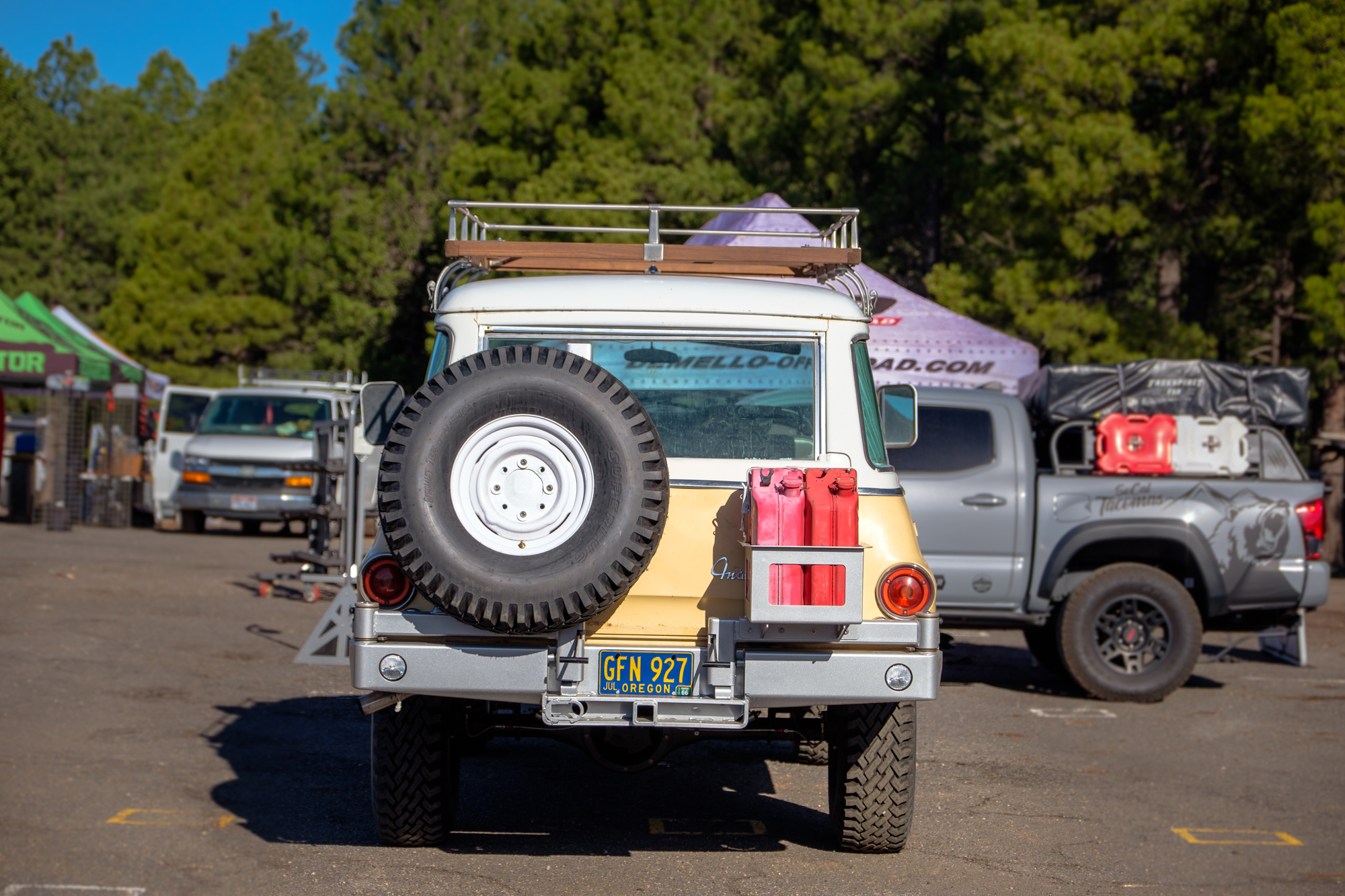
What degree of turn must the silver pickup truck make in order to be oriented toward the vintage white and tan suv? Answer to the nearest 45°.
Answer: approximately 90° to its left

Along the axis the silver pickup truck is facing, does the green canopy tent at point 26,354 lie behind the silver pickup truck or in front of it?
in front

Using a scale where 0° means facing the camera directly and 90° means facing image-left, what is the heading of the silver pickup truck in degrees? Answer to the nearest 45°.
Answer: approximately 90°

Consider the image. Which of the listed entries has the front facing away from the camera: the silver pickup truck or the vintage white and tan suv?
the vintage white and tan suv

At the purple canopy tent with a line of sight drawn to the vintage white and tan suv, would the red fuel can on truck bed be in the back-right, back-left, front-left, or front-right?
front-left

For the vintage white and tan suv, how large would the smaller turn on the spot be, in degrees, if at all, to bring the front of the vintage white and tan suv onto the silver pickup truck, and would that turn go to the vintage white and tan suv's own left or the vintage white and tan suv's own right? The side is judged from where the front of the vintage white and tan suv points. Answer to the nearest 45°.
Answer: approximately 45° to the vintage white and tan suv's own right

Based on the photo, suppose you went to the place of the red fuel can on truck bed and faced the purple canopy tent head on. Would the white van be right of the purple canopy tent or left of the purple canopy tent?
left

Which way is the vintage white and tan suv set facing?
away from the camera

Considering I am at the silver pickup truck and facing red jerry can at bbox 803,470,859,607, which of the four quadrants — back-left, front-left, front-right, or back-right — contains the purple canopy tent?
back-right

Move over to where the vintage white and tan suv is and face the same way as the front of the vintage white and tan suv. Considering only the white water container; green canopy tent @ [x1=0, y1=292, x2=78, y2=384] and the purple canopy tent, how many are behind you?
0

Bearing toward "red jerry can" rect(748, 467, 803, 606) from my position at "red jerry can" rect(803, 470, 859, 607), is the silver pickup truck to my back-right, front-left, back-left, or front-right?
back-right

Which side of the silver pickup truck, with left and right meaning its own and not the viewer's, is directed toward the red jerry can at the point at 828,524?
left

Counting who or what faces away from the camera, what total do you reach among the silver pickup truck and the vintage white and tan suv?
1
